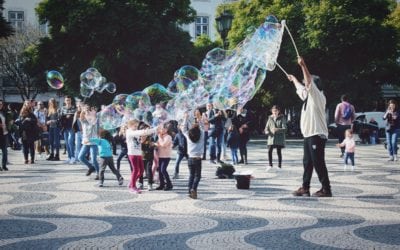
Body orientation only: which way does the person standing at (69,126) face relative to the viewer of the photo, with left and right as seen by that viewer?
facing the viewer

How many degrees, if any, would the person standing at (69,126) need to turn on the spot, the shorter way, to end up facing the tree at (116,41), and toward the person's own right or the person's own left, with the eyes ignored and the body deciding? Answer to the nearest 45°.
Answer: approximately 180°

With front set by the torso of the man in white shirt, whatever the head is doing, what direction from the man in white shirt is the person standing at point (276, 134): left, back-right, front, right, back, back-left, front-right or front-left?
right

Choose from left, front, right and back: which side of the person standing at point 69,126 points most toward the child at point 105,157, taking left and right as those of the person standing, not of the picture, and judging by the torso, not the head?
front

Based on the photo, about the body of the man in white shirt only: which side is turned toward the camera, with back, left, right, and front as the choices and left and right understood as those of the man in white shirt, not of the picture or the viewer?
left

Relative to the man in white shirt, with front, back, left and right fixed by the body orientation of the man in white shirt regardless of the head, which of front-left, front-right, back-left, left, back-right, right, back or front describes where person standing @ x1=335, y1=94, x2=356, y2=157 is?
right

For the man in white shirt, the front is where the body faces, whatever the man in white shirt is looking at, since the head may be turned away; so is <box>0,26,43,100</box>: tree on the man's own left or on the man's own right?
on the man's own right

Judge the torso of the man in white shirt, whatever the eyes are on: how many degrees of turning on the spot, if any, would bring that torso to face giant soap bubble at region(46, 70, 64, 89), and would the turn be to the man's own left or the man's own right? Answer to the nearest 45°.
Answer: approximately 45° to the man's own right

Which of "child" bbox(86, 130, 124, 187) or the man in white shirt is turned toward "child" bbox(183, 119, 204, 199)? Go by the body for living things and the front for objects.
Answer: the man in white shirt
